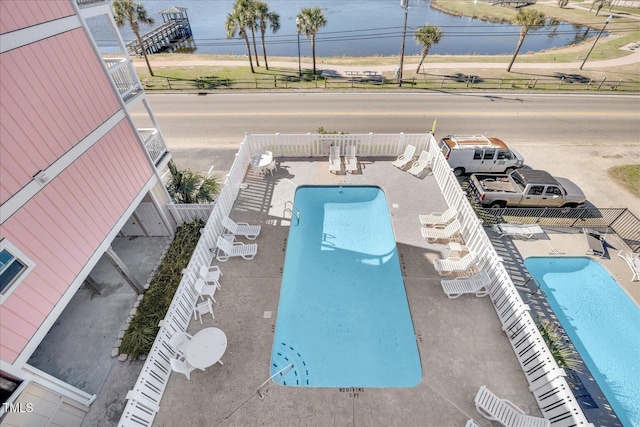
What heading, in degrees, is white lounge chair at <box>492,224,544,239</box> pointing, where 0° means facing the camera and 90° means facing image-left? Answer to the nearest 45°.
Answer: approximately 270°

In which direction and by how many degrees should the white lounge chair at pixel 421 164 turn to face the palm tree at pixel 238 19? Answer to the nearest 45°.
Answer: approximately 90° to its right

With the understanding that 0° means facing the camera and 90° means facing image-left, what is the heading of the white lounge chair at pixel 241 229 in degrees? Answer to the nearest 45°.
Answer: approximately 270°

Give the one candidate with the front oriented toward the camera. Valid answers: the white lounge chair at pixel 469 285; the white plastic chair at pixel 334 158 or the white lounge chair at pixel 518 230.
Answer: the white plastic chair

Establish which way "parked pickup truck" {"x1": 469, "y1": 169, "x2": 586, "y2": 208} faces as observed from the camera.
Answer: facing to the right of the viewer

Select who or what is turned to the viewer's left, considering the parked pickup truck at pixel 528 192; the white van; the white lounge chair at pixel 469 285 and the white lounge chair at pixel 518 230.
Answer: the white lounge chair at pixel 469 285

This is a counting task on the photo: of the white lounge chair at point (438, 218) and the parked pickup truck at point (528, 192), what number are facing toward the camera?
0

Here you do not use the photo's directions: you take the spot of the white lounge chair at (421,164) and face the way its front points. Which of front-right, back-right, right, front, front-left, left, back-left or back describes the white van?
back

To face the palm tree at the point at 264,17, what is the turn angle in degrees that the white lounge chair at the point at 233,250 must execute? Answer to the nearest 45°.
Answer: approximately 90° to its left

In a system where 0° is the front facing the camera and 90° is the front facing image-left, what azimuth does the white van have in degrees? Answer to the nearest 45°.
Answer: approximately 270°

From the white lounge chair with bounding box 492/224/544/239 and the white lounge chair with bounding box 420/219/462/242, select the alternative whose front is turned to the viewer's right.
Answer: the white lounge chair with bounding box 492/224/544/239

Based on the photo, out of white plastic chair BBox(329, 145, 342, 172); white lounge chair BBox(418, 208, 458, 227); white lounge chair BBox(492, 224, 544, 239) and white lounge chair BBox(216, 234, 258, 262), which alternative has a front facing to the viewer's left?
white lounge chair BBox(418, 208, 458, 227)

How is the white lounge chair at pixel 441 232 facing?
to the viewer's left

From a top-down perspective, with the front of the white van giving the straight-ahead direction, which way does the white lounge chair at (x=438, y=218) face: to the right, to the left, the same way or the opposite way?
the opposite way

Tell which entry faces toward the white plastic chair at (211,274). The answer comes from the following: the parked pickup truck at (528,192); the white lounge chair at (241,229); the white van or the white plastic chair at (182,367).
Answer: the white plastic chair at (182,367)

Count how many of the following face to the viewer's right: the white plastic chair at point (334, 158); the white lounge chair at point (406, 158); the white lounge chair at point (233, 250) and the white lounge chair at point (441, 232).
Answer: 1

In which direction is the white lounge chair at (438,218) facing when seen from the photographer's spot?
facing to the left of the viewer

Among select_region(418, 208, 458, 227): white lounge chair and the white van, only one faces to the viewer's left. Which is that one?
the white lounge chair
